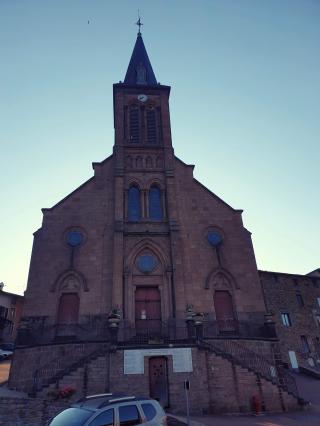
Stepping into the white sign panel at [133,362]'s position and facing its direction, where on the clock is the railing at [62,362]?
The railing is roughly at 4 o'clock from the white sign panel.

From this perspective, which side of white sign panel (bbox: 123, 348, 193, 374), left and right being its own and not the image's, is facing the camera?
front

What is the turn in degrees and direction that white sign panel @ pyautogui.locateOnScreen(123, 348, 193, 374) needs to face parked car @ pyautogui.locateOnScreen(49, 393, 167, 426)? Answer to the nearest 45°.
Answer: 0° — it already faces it

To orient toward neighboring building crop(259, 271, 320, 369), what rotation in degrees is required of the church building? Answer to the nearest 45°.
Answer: approximately 135° to its left

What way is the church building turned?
toward the camera

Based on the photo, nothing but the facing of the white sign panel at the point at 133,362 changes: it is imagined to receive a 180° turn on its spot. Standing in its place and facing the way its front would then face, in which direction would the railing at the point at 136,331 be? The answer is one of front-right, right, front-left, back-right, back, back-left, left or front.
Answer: front

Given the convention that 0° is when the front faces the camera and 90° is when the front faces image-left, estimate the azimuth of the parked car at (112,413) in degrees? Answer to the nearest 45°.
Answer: approximately 45°

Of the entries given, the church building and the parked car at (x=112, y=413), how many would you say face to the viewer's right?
0

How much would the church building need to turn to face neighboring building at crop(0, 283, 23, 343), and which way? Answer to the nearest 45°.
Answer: approximately 135° to its right

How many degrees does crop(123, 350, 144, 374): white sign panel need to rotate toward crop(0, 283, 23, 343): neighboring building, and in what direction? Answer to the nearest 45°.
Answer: approximately 135° to its right

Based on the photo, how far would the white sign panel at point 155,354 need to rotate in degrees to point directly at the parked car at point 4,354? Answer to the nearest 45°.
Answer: approximately 135° to its right
